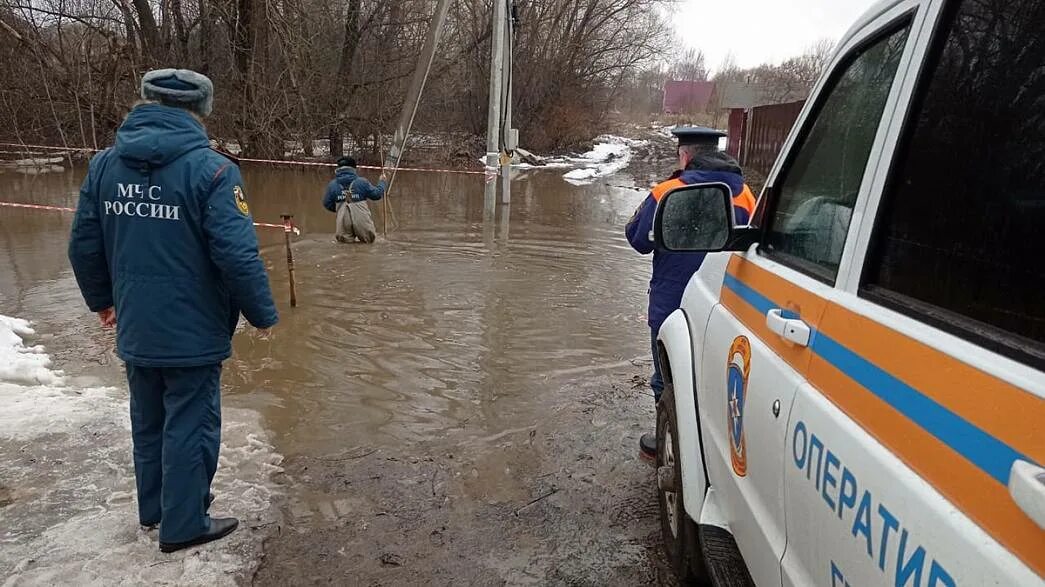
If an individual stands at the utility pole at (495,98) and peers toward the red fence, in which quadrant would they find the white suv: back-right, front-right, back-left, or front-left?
back-right

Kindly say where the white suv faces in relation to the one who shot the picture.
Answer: facing away from the viewer and to the left of the viewer

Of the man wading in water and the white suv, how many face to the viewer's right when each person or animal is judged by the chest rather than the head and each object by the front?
0

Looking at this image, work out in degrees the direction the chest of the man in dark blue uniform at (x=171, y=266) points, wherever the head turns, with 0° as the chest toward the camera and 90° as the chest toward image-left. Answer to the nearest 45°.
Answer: approximately 225°

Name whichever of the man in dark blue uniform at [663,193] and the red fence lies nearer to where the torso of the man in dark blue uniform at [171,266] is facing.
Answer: the red fence

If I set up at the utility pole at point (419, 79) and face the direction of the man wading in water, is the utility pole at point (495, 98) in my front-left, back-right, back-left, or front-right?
back-left

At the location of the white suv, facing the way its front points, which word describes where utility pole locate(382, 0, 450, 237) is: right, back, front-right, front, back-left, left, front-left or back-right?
front

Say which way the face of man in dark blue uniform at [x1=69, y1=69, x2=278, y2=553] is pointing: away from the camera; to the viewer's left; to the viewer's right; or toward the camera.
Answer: away from the camera

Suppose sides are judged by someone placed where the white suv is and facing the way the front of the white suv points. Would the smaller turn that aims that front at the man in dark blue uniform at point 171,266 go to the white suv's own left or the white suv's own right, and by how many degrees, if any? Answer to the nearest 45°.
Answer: approximately 45° to the white suv's own left
